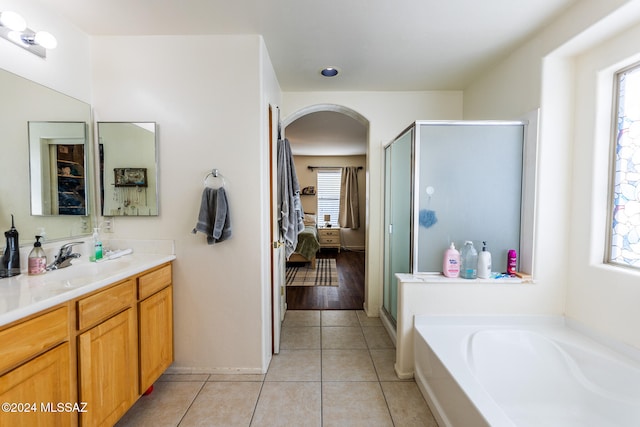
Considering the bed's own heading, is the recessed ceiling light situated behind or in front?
in front

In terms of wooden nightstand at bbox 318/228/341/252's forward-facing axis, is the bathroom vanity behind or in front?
in front

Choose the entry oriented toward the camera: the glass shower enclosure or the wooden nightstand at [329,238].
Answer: the wooden nightstand

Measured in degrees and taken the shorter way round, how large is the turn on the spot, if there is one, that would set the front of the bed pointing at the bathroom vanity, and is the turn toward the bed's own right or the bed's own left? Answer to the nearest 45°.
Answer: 0° — it already faces it

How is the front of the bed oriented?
toward the camera

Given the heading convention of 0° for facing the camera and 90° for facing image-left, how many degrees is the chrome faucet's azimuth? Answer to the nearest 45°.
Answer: approximately 315°

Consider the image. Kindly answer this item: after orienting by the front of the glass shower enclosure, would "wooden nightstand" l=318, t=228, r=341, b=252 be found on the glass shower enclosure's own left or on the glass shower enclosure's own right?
on the glass shower enclosure's own right

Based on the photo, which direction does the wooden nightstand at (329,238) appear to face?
toward the camera

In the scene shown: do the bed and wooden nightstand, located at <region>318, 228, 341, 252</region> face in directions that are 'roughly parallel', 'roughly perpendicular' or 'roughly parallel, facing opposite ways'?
roughly parallel

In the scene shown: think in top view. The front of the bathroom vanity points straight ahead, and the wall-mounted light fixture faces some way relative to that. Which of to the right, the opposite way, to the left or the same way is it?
the same way

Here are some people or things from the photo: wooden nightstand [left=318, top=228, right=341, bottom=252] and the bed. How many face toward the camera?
2

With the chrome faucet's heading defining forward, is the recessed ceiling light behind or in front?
in front

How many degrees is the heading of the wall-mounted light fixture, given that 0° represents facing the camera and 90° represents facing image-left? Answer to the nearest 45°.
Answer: approximately 315°

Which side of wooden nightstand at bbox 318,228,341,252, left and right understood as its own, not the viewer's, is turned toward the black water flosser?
front

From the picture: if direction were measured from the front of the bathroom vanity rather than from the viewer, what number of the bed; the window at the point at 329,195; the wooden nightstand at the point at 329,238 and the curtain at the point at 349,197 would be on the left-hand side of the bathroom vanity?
4
